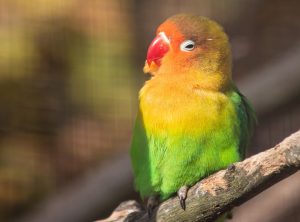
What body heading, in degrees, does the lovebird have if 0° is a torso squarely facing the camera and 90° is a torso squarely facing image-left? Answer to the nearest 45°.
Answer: approximately 45°
